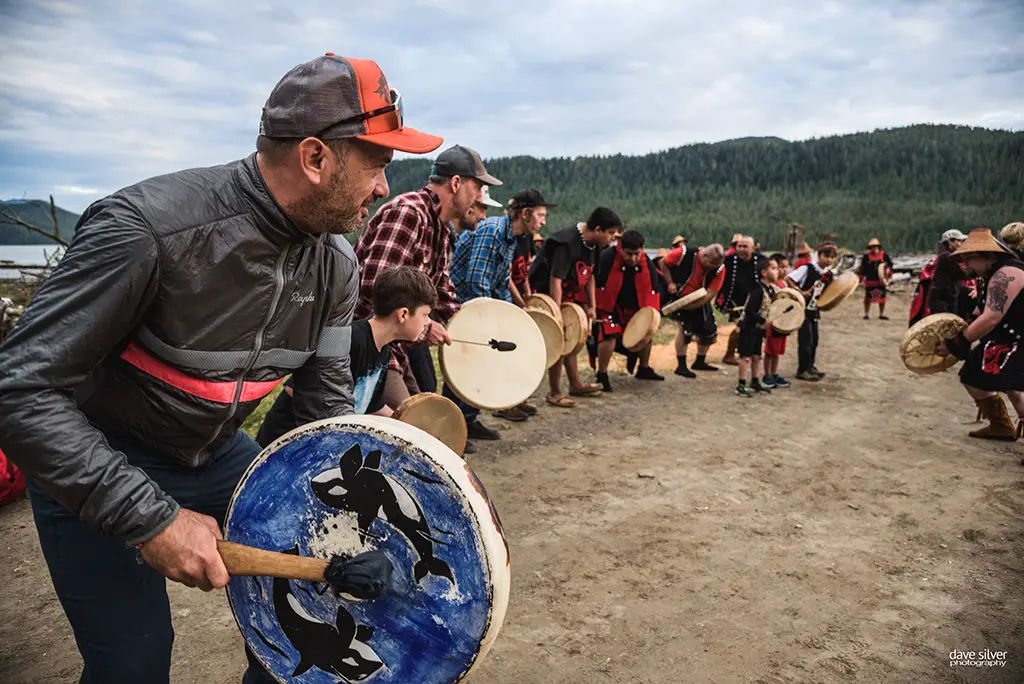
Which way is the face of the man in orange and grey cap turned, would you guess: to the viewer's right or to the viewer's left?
to the viewer's right

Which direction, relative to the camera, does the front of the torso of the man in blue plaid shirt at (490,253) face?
to the viewer's right

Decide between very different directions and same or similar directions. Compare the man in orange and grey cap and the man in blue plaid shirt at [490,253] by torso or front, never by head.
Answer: same or similar directions

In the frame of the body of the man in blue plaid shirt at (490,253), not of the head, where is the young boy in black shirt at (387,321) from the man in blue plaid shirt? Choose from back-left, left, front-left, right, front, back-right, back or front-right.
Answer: right

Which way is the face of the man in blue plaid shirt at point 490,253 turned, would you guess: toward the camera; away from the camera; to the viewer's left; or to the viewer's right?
to the viewer's right

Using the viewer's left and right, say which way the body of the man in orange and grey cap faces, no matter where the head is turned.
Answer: facing the viewer and to the right of the viewer

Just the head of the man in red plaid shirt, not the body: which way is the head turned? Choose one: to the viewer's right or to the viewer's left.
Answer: to the viewer's right

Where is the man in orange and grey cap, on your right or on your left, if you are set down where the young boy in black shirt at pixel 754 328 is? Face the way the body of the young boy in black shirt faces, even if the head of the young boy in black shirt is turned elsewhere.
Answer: on your right

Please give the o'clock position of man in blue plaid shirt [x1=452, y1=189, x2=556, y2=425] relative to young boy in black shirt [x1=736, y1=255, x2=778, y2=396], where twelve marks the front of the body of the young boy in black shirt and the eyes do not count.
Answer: The man in blue plaid shirt is roughly at 4 o'clock from the young boy in black shirt.

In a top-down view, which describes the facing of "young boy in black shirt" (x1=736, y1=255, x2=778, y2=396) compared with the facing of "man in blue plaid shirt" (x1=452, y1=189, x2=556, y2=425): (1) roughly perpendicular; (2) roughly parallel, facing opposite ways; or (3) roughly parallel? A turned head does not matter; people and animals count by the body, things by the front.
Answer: roughly parallel

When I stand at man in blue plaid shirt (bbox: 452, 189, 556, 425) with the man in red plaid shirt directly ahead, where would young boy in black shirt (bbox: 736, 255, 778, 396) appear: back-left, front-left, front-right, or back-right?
back-left

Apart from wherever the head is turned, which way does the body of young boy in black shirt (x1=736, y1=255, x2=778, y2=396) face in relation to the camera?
to the viewer's right

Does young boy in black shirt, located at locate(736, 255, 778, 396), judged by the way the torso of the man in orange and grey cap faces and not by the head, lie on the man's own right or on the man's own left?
on the man's own left

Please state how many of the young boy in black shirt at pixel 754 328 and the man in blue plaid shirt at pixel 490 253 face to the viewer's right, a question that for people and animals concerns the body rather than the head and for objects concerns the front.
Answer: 2

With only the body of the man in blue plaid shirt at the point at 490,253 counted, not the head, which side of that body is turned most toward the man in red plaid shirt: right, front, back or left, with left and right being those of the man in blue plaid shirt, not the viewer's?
right

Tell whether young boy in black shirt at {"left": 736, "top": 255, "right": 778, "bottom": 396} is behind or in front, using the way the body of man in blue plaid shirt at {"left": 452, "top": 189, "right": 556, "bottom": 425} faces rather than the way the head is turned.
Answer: in front
